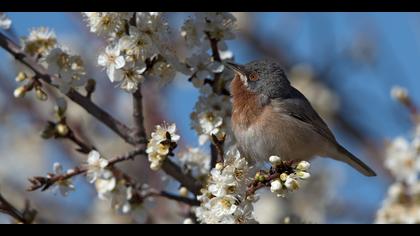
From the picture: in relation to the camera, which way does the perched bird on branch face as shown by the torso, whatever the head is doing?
to the viewer's left

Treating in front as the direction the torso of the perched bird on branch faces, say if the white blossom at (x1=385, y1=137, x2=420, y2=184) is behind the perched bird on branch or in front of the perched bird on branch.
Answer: behind

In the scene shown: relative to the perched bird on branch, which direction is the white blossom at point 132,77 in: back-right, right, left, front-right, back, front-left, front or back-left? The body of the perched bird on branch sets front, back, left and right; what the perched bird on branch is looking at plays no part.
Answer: front-left

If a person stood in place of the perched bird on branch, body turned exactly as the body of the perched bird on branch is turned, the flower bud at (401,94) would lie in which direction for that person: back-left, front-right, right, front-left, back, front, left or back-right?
back

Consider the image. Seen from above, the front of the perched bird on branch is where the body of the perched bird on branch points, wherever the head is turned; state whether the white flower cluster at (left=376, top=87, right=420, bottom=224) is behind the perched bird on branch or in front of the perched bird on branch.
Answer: behind

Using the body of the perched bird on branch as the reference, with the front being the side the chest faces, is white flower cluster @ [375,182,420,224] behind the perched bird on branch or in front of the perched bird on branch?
behind
